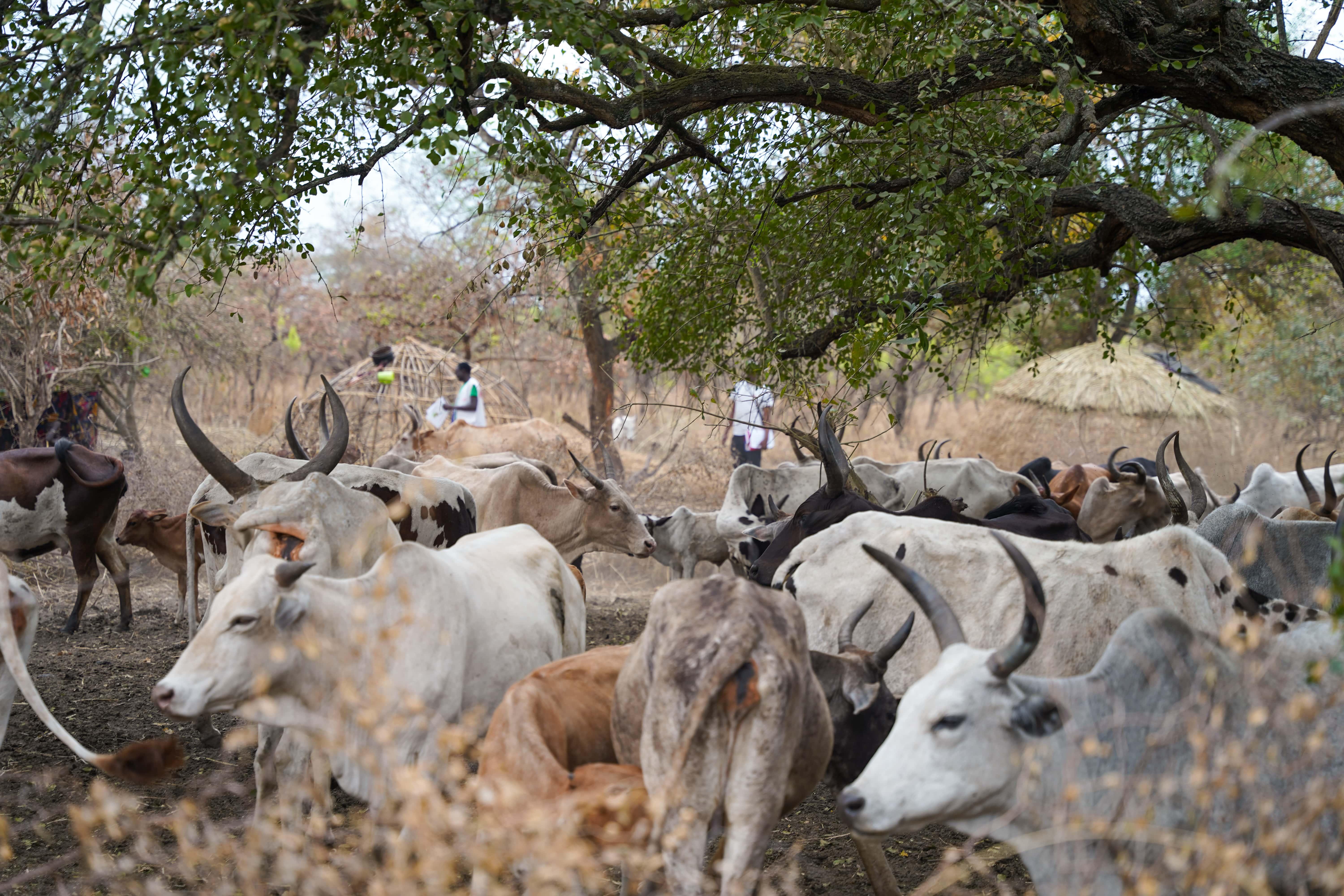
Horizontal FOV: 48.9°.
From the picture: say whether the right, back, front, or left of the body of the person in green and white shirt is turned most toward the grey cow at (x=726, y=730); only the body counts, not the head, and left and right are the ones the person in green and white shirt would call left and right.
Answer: left

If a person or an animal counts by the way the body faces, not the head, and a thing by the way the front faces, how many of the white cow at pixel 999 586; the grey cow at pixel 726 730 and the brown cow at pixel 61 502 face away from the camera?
1

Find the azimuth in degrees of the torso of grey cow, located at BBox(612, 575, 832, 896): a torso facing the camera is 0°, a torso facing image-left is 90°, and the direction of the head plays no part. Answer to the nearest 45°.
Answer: approximately 180°

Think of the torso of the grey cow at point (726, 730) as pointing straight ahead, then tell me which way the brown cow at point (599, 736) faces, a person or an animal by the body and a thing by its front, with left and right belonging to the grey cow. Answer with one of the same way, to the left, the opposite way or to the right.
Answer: to the right

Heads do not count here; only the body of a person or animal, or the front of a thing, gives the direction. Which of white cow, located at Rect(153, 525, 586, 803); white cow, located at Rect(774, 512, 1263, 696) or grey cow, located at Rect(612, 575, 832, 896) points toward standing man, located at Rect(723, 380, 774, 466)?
the grey cow

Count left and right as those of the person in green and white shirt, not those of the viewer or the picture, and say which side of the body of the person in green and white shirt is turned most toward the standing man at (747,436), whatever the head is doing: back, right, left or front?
back

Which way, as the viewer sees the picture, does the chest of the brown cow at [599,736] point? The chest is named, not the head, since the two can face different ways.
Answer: to the viewer's right

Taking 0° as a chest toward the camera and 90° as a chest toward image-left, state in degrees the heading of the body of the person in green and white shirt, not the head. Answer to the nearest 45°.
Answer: approximately 90°

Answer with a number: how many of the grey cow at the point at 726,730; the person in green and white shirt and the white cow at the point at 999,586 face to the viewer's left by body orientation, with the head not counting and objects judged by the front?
1

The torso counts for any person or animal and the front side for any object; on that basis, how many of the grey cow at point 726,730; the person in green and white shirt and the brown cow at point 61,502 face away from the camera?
1

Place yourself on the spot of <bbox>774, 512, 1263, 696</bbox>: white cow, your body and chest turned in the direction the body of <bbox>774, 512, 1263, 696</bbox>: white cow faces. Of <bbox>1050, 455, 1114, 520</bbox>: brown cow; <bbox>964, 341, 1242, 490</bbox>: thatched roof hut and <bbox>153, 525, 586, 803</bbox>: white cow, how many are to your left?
2
